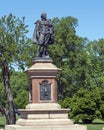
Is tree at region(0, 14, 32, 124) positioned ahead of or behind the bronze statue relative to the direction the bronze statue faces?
behind

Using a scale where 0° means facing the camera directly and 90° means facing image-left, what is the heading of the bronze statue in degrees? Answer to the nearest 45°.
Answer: approximately 0°
